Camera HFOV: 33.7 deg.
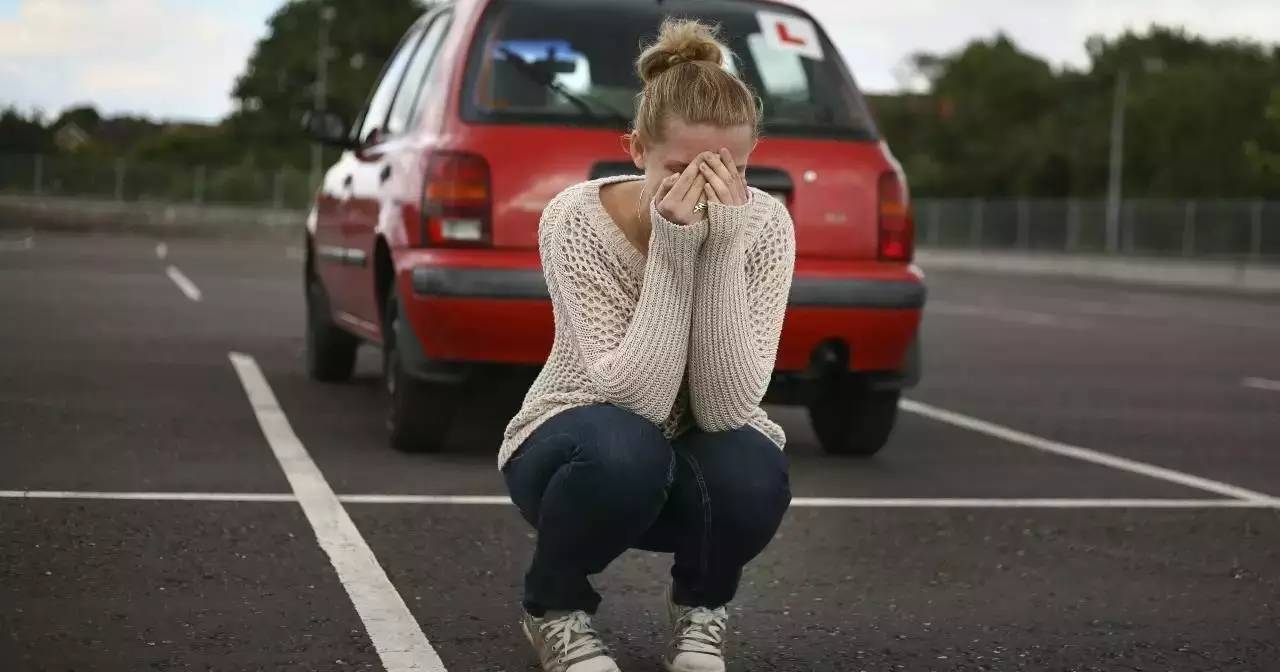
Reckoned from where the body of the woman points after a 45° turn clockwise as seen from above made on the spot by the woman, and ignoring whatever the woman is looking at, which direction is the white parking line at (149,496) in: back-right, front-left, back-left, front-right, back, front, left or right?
right

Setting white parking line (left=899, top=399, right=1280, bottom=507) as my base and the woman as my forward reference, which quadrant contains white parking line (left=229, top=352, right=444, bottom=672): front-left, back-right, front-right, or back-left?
front-right

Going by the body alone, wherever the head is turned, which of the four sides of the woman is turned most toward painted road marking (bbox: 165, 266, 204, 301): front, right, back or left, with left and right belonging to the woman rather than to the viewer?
back

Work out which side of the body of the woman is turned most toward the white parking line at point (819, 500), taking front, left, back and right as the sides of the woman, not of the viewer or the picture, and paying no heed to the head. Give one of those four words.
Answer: back

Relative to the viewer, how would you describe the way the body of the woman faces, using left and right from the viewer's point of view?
facing the viewer

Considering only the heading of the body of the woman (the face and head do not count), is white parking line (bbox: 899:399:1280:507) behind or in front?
behind

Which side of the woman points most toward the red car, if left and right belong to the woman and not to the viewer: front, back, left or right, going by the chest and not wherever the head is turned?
back

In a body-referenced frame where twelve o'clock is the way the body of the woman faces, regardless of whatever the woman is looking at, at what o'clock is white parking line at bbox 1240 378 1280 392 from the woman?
The white parking line is roughly at 7 o'clock from the woman.
